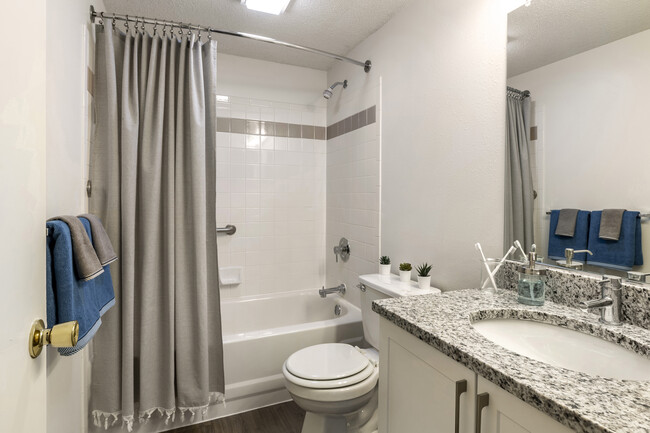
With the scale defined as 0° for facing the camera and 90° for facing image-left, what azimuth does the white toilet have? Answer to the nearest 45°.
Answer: approximately 45°

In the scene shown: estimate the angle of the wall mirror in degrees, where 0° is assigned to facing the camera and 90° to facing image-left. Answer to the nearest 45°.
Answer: approximately 45°

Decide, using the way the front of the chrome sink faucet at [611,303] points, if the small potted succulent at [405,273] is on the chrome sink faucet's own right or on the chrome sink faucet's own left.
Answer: on the chrome sink faucet's own right

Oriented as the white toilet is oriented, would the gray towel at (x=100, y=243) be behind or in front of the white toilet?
in front

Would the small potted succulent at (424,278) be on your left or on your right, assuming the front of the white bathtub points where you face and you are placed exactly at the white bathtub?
on your left

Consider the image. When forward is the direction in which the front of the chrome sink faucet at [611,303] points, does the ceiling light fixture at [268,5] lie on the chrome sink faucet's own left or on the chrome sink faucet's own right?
on the chrome sink faucet's own right
